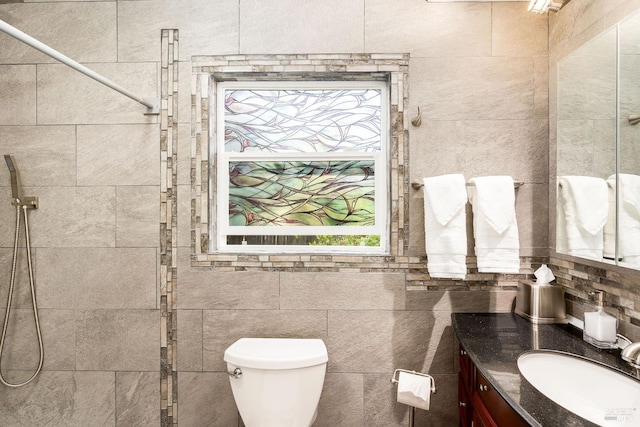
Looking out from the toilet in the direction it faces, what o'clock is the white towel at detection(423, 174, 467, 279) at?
The white towel is roughly at 9 o'clock from the toilet.

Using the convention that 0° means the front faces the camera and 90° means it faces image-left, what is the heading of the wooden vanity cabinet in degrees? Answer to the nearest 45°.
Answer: approximately 45°

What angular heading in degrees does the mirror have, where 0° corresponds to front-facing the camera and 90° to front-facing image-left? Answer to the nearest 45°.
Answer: approximately 45°

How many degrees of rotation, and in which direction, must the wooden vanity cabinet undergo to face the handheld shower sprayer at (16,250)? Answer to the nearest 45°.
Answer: approximately 45° to its right

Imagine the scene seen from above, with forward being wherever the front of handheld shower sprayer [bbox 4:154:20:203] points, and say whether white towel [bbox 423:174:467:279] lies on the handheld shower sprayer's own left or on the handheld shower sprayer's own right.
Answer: on the handheld shower sprayer's own left

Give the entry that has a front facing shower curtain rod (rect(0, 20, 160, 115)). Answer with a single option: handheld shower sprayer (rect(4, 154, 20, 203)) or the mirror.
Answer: the mirror

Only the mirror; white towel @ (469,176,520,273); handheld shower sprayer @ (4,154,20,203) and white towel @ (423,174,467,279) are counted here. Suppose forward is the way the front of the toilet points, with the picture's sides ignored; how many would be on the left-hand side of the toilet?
3

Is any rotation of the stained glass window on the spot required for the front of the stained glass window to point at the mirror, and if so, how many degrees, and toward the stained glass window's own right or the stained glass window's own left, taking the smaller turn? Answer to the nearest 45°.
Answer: approximately 45° to the stained glass window's own left

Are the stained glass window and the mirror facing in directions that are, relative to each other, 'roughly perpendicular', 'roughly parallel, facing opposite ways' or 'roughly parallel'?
roughly perpendicular

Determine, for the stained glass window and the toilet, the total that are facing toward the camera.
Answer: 2
